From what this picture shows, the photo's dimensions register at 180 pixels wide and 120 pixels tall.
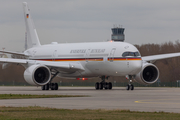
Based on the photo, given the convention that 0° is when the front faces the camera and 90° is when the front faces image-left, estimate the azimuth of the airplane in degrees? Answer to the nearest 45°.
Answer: approximately 315°
